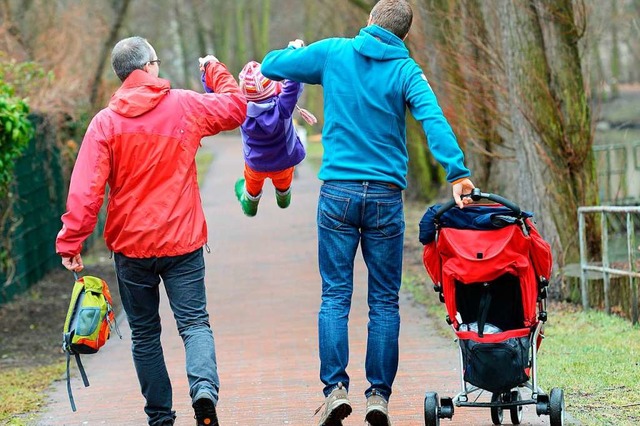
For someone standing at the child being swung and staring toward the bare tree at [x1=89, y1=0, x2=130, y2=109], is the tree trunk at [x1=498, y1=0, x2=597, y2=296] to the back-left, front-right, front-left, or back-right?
front-right

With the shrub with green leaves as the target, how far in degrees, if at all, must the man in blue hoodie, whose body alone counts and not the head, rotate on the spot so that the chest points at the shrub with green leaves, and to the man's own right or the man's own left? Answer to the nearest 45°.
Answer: approximately 45° to the man's own left

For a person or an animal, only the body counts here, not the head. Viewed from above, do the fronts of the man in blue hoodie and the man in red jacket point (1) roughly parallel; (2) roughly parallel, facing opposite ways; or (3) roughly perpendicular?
roughly parallel

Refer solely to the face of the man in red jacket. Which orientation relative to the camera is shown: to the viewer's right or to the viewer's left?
to the viewer's right

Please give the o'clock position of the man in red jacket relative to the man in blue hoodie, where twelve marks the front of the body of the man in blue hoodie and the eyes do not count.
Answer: The man in red jacket is roughly at 9 o'clock from the man in blue hoodie.

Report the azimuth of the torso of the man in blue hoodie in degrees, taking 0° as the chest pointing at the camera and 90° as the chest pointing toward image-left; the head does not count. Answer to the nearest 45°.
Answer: approximately 180°

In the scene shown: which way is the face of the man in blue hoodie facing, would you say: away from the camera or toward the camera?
away from the camera

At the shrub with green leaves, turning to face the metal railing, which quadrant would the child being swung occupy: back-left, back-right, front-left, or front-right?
front-right

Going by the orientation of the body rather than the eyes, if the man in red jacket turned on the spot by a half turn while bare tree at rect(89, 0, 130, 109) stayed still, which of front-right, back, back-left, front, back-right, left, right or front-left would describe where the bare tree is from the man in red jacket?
back

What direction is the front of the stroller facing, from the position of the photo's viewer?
facing away from the viewer

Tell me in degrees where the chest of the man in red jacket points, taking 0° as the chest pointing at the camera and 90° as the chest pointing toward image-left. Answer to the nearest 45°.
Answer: approximately 180°

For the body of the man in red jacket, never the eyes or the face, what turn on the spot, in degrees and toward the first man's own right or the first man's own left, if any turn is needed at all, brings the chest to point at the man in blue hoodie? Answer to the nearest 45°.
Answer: approximately 90° to the first man's own right
